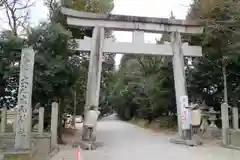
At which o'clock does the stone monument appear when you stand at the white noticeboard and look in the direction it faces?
The stone monument is roughly at 1 o'clock from the white noticeboard.

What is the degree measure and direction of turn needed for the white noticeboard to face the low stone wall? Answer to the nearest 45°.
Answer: approximately 45° to its right

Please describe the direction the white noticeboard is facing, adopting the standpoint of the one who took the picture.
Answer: facing the viewer
